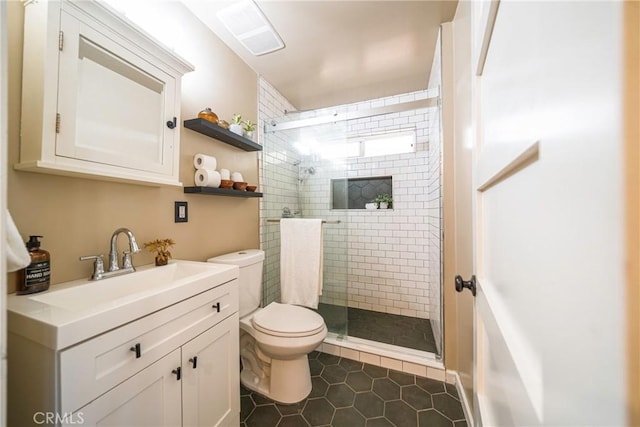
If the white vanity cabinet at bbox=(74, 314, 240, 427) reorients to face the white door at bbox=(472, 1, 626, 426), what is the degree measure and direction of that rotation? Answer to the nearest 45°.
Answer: approximately 45° to its right

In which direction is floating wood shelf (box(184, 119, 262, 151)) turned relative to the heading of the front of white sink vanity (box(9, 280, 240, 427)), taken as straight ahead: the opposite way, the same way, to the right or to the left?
the same way

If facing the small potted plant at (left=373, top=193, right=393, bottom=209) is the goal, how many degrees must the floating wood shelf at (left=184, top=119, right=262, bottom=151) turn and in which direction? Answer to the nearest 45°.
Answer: approximately 45° to its left

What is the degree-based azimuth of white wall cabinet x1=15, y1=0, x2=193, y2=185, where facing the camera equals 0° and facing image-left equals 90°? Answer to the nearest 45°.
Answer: approximately 315°

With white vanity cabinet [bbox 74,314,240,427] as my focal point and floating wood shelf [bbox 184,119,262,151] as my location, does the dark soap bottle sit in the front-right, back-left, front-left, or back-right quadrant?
front-right

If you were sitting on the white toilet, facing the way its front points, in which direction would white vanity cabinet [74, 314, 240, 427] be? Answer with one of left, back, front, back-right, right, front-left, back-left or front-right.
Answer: right

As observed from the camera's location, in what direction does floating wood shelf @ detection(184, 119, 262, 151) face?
facing the viewer and to the right of the viewer

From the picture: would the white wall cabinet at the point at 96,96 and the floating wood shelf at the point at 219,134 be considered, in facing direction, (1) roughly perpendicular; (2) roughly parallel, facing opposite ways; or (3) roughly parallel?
roughly parallel

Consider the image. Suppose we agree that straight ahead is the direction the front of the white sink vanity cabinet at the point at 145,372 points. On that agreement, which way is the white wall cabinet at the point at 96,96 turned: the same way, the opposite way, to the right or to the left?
the same way

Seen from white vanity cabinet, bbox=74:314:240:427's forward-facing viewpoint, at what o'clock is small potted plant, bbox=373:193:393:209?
The small potted plant is roughly at 10 o'clock from the white vanity cabinet.

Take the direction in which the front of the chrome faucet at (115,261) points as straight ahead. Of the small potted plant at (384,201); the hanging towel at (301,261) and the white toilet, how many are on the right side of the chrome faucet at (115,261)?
0

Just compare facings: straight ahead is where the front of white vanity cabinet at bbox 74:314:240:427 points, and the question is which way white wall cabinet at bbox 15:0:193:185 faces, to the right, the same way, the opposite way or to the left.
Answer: the same way

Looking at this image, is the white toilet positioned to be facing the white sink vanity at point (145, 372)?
no

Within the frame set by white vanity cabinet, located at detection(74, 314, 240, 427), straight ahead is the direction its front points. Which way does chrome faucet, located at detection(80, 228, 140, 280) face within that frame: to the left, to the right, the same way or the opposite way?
the same way
